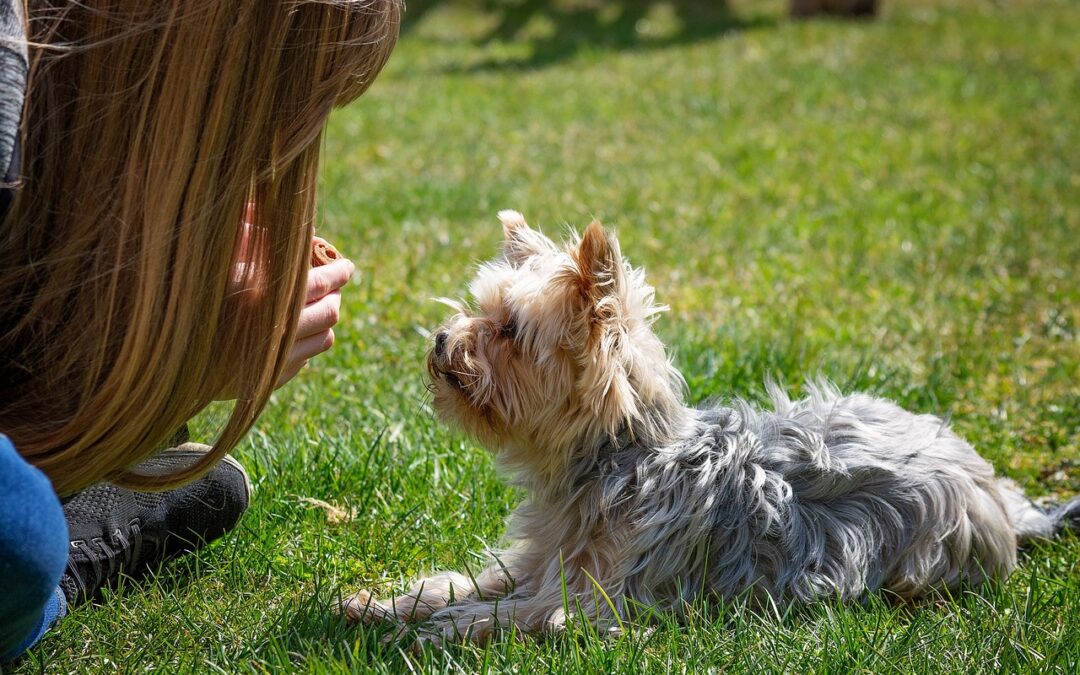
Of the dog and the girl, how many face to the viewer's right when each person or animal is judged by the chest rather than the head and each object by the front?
1

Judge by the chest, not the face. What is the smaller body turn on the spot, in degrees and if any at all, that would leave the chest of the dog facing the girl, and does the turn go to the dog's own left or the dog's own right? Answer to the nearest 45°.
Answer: approximately 45° to the dog's own left

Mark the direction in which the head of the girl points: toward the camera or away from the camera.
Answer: away from the camera

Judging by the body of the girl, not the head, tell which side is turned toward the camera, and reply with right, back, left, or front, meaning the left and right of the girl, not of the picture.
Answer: right

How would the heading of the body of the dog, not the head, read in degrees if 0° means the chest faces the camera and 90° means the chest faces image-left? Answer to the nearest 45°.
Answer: approximately 90°
